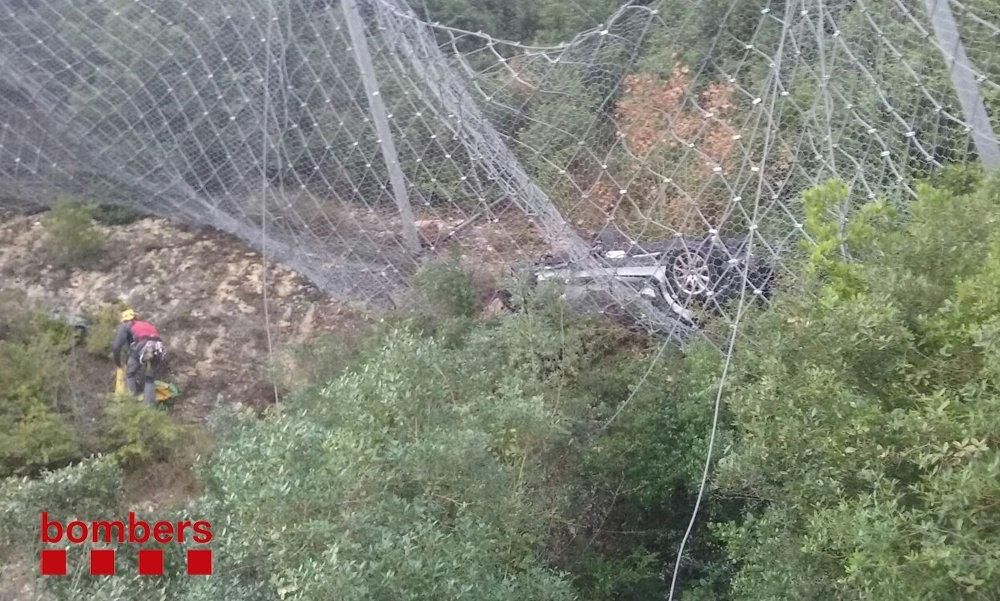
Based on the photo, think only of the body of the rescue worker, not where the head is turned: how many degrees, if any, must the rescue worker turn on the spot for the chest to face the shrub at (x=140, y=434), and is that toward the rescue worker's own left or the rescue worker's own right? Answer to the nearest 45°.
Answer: approximately 135° to the rescue worker's own left

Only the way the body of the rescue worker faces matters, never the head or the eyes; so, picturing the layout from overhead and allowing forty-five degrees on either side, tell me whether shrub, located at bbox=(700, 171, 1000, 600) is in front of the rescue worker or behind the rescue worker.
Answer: behind

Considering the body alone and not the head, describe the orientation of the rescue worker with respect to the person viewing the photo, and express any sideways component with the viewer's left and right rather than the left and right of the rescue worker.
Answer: facing away from the viewer and to the left of the viewer

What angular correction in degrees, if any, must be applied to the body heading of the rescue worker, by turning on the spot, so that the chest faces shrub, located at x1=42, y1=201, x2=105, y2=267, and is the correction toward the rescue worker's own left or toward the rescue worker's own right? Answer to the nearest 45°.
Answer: approximately 45° to the rescue worker's own right
